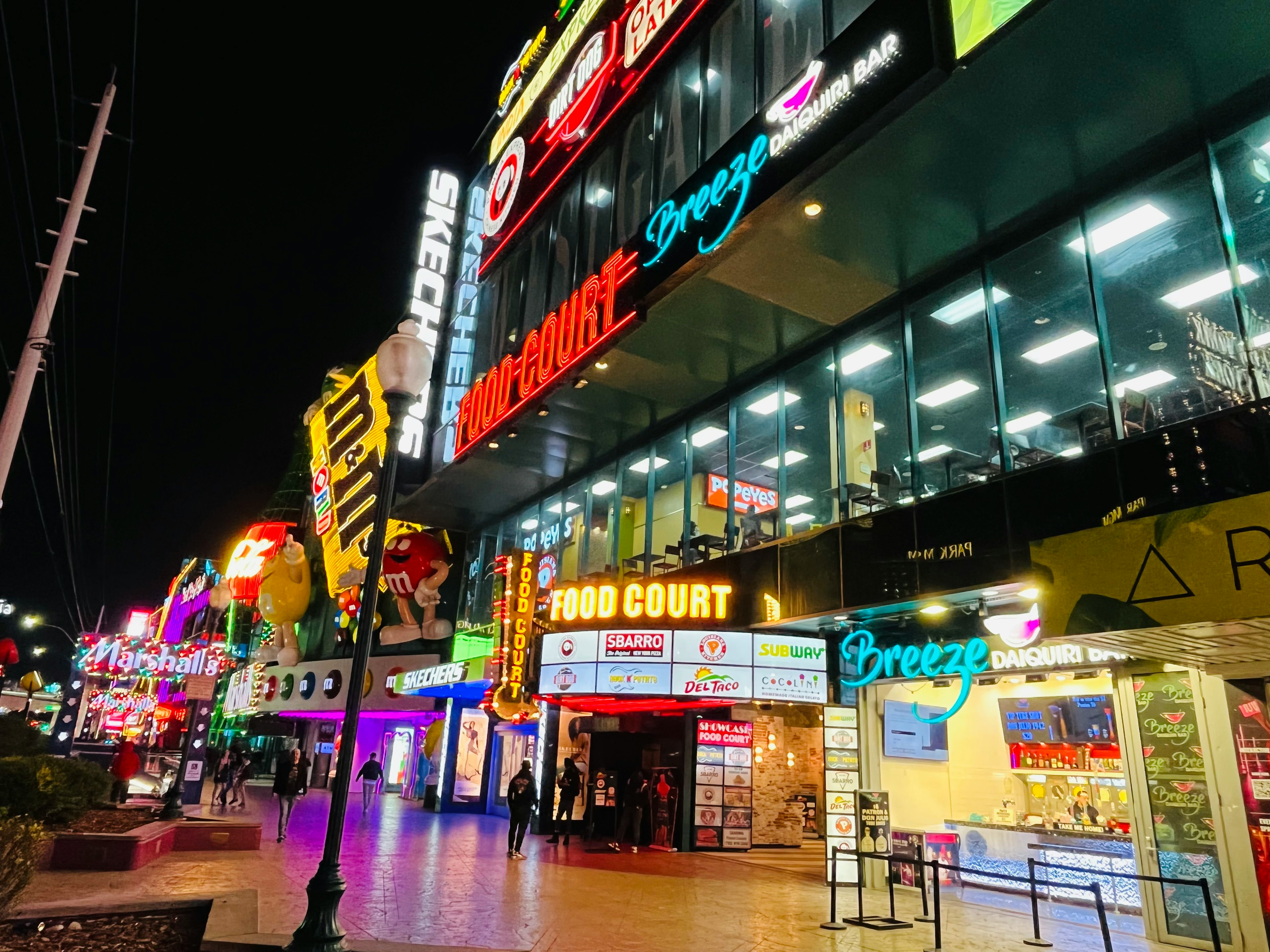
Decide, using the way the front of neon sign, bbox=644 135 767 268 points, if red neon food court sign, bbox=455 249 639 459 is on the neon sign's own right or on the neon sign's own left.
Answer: on the neon sign's own right

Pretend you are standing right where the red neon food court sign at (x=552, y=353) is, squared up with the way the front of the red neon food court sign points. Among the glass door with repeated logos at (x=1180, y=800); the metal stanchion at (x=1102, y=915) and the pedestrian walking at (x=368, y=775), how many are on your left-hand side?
2

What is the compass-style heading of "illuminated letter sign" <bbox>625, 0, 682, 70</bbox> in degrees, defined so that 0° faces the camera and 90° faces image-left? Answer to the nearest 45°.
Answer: approximately 45°

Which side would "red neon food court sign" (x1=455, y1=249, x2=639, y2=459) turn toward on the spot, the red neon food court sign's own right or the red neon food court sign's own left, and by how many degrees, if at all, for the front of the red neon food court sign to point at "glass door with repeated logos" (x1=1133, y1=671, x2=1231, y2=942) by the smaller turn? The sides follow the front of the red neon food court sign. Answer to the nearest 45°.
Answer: approximately 90° to the red neon food court sign's own left

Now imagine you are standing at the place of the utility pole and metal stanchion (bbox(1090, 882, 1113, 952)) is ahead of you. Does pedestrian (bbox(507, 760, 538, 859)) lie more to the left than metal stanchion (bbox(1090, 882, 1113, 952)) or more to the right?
left

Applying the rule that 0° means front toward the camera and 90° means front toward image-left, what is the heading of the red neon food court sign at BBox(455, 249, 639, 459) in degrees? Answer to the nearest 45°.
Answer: approximately 45°
